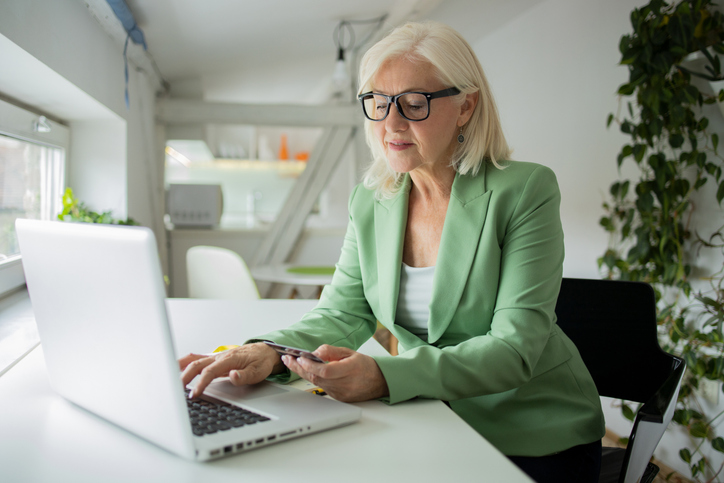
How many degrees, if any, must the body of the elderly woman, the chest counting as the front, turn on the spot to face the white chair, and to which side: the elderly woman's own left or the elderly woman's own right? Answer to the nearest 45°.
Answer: approximately 90° to the elderly woman's own right

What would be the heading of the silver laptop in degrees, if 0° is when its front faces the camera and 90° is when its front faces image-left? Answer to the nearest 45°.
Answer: approximately 225°

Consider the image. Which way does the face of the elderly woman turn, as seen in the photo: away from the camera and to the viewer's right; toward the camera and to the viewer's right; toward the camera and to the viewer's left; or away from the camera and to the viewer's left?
toward the camera and to the viewer's left

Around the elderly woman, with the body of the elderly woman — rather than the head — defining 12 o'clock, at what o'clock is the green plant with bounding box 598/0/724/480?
The green plant is roughly at 6 o'clock from the elderly woman.

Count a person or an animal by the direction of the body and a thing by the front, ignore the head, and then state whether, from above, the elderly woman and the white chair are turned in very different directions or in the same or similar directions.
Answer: very different directions

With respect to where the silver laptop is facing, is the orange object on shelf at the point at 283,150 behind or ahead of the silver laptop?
ahead

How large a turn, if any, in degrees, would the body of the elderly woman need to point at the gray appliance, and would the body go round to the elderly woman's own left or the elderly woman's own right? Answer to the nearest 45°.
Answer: approximately 90° to the elderly woman's own right

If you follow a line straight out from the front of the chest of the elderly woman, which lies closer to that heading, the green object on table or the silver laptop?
the silver laptop
